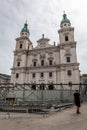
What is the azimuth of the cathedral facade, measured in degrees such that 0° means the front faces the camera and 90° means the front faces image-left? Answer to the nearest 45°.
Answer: approximately 0°
